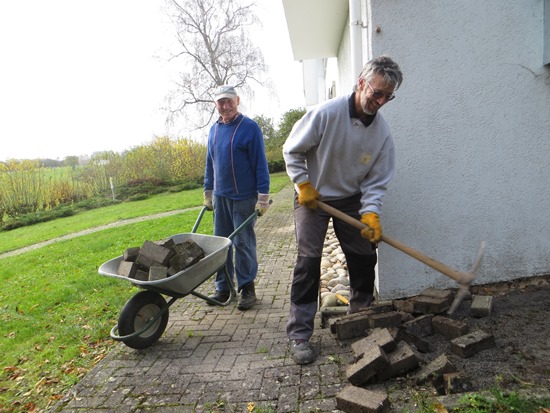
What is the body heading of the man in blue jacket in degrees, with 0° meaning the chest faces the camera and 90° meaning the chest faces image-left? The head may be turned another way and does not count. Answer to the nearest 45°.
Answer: approximately 45°

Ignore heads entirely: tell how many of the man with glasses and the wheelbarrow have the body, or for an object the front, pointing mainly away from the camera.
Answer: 0

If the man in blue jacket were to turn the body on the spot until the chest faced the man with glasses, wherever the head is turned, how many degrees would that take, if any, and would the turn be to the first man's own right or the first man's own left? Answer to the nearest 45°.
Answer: approximately 90° to the first man's own left

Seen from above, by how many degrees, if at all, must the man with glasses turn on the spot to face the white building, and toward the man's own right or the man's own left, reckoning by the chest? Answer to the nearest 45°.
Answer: approximately 90° to the man's own left

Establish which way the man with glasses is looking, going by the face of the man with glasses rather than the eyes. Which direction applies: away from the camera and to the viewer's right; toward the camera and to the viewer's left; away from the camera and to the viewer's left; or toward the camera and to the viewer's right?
toward the camera and to the viewer's right

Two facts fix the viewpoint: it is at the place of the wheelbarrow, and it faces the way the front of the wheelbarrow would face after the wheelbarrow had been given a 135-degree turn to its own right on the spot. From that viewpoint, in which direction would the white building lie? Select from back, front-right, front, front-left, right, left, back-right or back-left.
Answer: right

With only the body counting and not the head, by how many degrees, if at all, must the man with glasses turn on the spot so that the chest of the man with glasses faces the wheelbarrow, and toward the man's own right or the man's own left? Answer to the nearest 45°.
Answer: approximately 135° to the man's own right

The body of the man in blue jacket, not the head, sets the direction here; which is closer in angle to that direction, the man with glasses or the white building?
the man with glasses

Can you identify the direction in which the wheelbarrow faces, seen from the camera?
facing the viewer and to the left of the viewer
